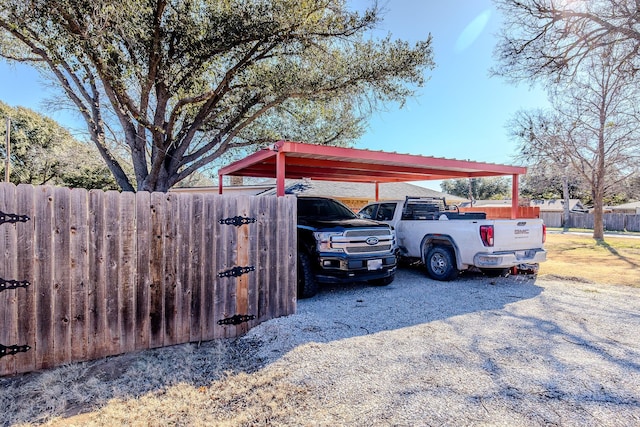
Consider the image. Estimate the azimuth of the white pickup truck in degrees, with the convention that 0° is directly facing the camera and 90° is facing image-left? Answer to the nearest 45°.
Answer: approximately 135°

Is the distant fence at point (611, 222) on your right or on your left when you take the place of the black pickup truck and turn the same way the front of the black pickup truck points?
on your left

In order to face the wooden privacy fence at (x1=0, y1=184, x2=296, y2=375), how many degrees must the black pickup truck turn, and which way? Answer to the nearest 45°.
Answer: approximately 90° to its right

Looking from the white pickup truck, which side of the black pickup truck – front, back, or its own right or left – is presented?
left

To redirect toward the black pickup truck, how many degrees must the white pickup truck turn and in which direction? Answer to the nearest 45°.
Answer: approximately 90° to its left

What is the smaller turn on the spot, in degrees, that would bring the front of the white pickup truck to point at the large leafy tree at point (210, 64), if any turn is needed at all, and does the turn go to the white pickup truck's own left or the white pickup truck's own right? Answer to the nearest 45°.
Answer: approximately 45° to the white pickup truck's own left

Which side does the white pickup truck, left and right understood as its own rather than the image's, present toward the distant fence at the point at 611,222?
right

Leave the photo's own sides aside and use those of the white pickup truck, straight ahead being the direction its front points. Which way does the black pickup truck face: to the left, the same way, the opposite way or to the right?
the opposite way
